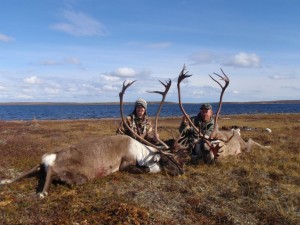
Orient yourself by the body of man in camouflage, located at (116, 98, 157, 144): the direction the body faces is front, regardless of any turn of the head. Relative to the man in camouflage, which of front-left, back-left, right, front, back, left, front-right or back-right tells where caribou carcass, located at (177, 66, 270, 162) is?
left

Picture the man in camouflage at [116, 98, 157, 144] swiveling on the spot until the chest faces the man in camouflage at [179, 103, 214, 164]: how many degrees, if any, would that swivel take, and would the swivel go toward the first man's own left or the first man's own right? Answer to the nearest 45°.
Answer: approximately 90° to the first man's own left

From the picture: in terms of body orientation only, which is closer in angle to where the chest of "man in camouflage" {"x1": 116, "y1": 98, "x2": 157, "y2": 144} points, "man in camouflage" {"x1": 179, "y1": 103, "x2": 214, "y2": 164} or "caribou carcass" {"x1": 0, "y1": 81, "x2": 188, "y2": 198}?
the caribou carcass

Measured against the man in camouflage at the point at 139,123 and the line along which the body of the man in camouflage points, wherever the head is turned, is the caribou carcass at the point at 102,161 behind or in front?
in front

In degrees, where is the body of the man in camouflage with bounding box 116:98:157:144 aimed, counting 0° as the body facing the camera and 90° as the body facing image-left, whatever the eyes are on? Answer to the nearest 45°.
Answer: approximately 0°
